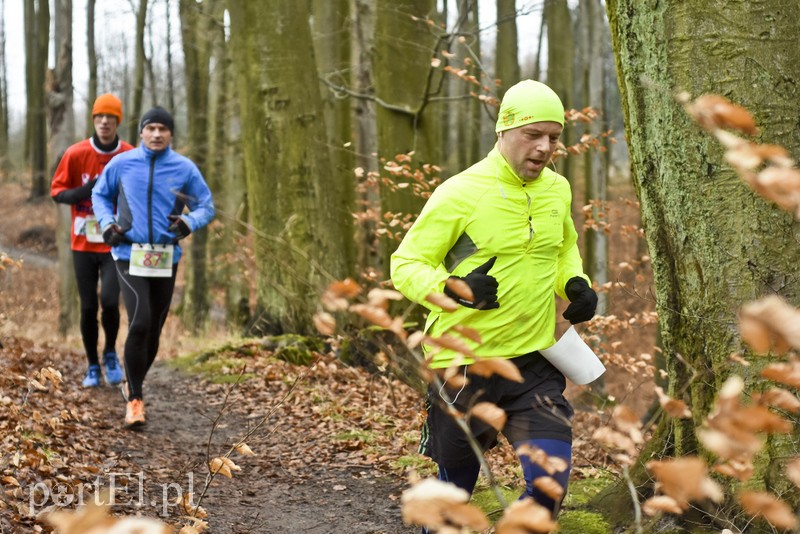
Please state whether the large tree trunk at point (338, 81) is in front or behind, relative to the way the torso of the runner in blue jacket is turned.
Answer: behind

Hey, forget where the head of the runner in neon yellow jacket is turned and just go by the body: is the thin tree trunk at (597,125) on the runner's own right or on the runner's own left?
on the runner's own left

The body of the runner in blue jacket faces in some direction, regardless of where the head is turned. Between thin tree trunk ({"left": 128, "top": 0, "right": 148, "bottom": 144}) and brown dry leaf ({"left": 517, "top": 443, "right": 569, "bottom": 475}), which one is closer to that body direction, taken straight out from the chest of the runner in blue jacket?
the brown dry leaf

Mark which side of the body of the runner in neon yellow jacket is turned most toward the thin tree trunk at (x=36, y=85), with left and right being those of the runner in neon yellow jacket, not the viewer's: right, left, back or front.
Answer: back

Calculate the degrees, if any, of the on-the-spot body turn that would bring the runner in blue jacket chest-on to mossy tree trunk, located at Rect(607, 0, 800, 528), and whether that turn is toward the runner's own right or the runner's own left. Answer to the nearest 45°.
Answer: approximately 45° to the runner's own left

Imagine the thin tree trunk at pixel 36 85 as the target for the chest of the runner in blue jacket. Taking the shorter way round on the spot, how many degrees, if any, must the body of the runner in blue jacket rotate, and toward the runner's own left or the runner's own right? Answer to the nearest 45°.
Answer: approximately 180°

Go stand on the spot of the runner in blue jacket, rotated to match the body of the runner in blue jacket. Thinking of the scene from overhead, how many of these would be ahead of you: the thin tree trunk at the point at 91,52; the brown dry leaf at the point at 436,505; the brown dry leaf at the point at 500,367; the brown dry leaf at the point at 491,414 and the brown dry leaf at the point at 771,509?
4

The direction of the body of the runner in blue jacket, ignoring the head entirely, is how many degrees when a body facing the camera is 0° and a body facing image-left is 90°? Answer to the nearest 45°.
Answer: approximately 0°

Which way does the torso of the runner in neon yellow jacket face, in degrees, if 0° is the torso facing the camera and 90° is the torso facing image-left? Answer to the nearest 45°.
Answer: approximately 315°

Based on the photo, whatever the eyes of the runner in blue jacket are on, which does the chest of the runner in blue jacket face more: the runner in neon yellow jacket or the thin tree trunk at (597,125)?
the runner in neon yellow jacket

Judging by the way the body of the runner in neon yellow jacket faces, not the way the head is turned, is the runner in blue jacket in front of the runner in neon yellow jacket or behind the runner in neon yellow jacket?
behind
